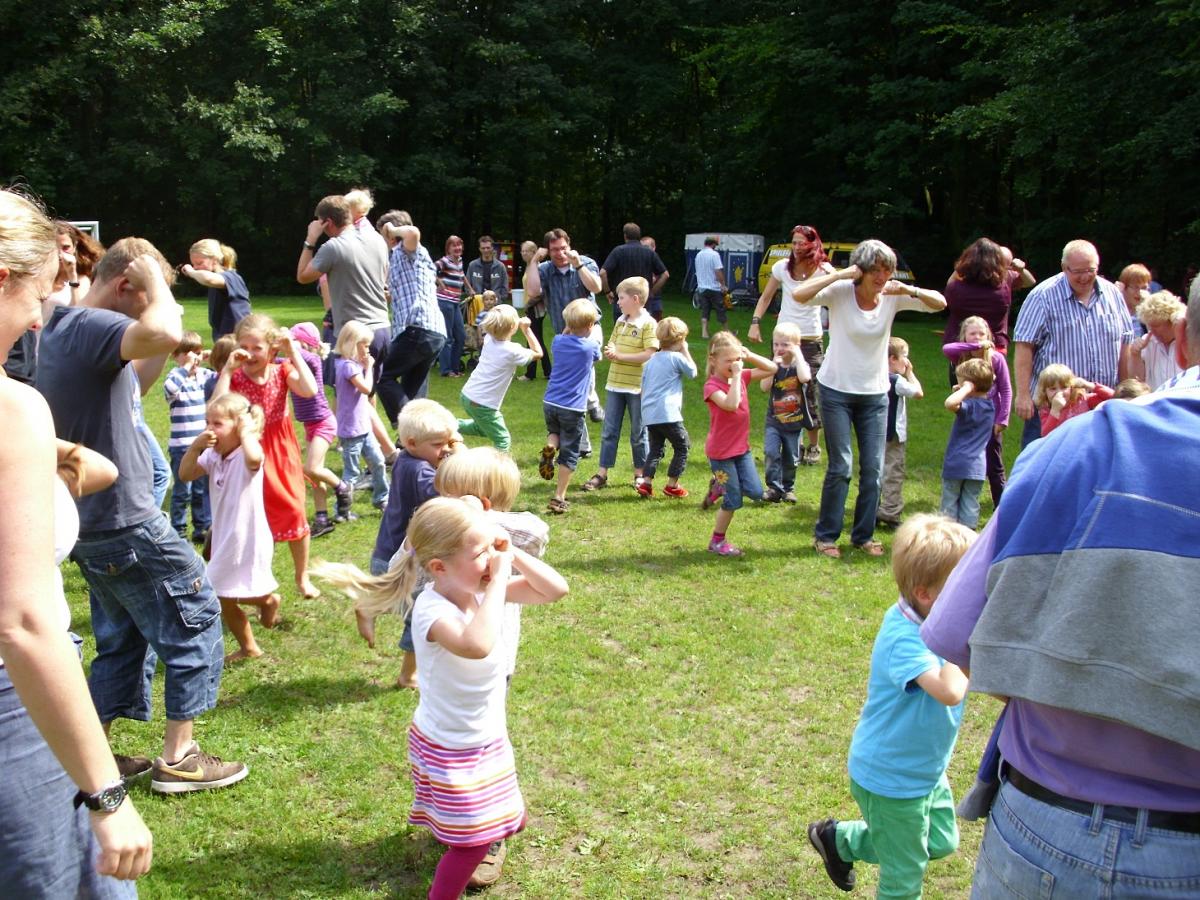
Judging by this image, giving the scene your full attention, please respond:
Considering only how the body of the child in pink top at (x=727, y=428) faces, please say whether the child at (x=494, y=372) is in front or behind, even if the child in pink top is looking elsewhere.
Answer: behind

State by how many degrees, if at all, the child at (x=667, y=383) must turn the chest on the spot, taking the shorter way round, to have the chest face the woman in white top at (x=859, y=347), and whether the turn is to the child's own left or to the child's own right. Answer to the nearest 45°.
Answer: approximately 90° to the child's own right

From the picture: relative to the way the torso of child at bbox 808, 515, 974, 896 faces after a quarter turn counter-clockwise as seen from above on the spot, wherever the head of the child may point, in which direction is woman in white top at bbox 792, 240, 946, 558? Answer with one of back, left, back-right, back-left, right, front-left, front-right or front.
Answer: front-right

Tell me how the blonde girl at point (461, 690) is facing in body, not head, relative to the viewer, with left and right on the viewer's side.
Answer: facing the viewer and to the right of the viewer

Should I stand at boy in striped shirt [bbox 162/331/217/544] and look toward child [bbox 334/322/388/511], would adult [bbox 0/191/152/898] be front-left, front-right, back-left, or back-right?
back-right

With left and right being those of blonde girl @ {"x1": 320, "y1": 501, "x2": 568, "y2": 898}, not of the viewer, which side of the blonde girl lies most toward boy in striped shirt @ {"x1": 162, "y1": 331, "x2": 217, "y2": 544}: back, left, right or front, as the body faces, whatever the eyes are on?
back

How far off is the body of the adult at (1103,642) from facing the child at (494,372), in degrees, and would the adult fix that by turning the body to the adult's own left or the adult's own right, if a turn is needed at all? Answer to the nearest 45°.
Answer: approximately 45° to the adult's own left

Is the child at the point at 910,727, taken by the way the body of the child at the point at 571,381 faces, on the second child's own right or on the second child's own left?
on the second child's own right

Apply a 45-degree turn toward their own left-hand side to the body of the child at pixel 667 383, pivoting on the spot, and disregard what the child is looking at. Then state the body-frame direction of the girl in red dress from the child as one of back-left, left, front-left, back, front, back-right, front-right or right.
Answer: back-left

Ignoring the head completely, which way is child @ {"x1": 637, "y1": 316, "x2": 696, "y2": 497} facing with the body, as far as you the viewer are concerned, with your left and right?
facing away from the viewer and to the right of the viewer

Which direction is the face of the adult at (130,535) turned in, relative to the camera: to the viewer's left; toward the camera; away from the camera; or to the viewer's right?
to the viewer's right
